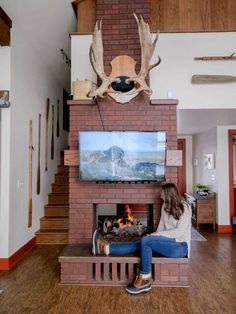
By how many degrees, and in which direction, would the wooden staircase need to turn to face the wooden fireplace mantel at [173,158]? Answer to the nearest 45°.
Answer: approximately 45° to its left

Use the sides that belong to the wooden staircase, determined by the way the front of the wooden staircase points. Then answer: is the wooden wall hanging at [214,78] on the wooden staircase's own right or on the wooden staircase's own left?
on the wooden staircase's own left

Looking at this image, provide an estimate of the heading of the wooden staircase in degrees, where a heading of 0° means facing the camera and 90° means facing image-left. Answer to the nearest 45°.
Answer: approximately 0°

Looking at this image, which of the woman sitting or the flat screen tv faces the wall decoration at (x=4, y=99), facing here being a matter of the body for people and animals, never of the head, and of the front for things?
the woman sitting

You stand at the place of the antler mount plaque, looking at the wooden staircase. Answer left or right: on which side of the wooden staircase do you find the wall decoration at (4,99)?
left

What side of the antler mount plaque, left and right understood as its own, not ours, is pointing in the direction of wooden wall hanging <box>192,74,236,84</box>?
left

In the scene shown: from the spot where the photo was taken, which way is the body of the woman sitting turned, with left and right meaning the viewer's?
facing to the left of the viewer
